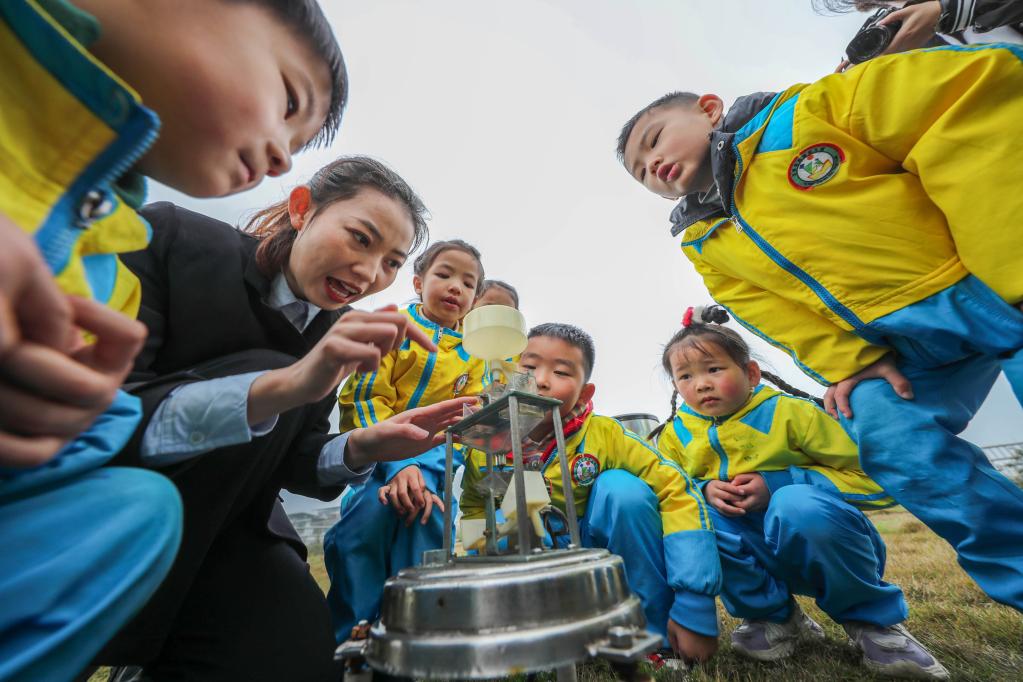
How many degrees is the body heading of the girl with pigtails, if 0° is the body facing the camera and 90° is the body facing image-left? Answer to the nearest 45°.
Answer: approximately 45°

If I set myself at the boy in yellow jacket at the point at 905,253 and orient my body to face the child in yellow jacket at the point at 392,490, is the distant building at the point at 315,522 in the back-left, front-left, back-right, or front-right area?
front-right

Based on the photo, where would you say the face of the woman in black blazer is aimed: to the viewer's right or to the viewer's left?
to the viewer's right

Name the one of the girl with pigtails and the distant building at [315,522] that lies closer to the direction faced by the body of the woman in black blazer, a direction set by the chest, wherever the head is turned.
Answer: the girl with pigtails

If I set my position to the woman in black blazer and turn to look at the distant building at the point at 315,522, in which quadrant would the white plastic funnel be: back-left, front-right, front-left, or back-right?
back-right

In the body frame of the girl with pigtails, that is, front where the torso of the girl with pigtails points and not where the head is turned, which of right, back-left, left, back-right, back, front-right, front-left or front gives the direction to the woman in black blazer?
front

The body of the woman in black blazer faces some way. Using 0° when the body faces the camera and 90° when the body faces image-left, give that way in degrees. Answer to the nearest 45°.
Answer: approximately 315°

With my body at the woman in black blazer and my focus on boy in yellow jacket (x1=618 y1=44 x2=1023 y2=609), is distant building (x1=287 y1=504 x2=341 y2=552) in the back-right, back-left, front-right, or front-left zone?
back-left

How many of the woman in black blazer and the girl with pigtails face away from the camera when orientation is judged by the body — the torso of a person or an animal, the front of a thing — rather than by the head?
0
